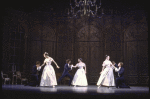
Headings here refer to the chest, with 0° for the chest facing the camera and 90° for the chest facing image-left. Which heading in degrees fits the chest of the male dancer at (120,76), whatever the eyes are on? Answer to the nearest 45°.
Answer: approximately 90°
